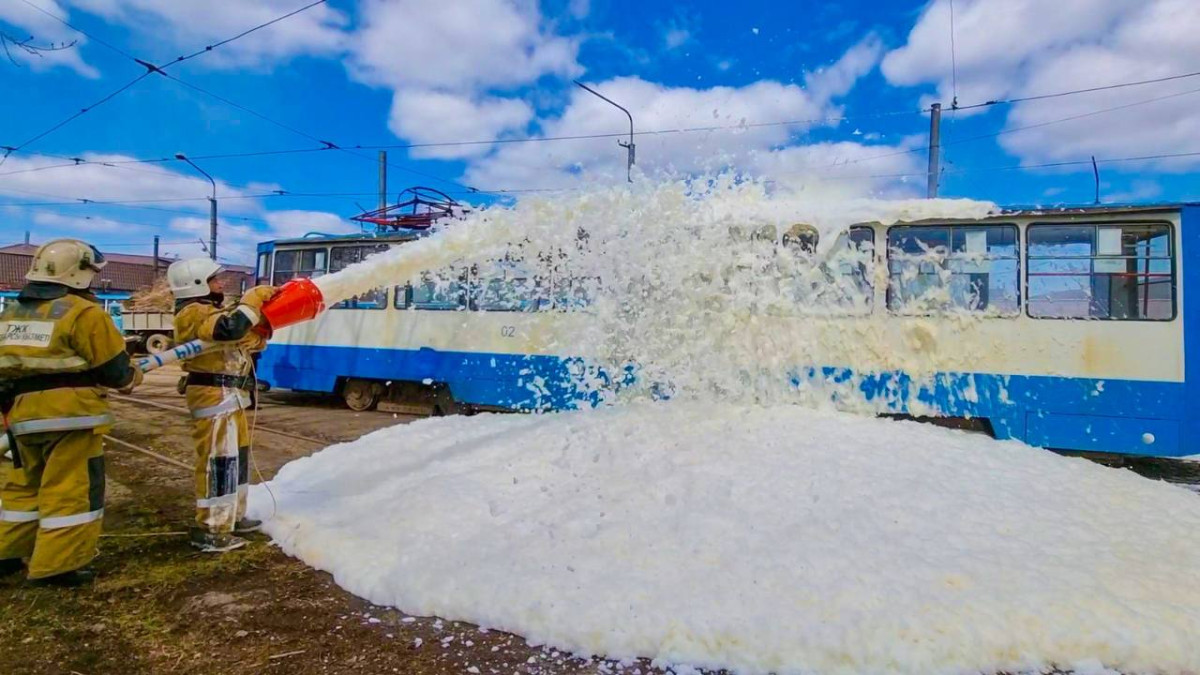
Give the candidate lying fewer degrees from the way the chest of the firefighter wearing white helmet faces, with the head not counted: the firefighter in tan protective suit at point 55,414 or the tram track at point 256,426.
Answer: the tram track

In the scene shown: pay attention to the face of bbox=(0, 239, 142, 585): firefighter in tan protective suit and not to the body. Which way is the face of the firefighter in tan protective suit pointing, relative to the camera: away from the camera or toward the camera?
away from the camera

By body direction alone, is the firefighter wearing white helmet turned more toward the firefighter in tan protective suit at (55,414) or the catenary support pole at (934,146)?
the catenary support pole

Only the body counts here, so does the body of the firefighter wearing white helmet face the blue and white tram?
yes

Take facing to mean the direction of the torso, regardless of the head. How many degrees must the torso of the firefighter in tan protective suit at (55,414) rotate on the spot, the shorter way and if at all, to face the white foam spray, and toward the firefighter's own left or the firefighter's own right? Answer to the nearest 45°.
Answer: approximately 45° to the firefighter's own right

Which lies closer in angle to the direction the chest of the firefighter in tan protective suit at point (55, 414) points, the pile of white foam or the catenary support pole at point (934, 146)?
the catenary support pole

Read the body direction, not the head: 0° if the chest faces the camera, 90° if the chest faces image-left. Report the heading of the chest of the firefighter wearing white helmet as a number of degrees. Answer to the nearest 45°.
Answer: approximately 270°

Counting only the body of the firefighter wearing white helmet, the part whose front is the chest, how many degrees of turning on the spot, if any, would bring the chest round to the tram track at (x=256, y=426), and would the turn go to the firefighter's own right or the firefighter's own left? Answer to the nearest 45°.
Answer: approximately 90° to the firefighter's own left

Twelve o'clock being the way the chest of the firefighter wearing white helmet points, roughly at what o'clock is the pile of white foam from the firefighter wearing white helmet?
The pile of white foam is roughly at 1 o'clock from the firefighter wearing white helmet.

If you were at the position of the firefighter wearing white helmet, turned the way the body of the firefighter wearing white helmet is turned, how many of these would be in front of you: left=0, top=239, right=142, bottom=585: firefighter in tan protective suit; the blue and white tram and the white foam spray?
2

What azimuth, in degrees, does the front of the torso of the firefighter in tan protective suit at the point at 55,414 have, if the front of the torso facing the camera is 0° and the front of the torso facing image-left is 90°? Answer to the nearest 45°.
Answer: approximately 225°

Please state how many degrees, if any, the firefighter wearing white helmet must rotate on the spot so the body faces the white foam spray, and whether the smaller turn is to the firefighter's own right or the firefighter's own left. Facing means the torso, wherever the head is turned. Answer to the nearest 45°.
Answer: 0° — they already face it
